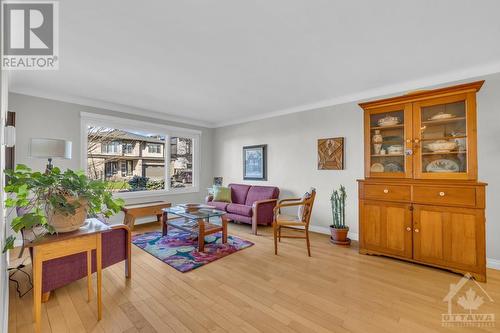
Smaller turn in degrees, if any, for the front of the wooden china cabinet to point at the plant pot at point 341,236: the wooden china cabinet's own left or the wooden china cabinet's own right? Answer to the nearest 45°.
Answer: approximately 45° to the wooden china cabinet's own right

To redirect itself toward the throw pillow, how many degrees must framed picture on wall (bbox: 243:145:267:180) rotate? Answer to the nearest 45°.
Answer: approximately 45° to its right

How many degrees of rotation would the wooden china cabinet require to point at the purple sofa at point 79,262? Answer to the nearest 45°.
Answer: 0° — it already faces it

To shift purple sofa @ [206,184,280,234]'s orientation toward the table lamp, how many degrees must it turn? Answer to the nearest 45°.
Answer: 0° — it already faces it

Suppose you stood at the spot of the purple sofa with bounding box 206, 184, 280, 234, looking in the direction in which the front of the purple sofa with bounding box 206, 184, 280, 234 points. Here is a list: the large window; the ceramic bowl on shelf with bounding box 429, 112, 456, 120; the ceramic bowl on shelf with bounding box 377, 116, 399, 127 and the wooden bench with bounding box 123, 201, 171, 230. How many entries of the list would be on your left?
2

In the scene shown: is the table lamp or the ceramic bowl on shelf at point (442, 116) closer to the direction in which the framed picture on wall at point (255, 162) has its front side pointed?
the table lamp

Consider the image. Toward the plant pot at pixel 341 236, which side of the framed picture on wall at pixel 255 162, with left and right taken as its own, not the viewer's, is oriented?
left

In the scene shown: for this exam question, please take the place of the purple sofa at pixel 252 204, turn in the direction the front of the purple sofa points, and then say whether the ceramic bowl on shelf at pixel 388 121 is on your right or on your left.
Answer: on your left

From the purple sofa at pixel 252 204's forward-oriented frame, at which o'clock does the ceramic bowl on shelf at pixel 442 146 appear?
The ceramic bowl on shelf is roughly at 9 o'clock from the purple sofa.

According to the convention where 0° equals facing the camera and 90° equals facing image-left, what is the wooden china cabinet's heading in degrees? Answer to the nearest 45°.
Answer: approximately 45°

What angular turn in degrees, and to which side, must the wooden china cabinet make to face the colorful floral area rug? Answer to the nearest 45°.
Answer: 0° — it already faces it
